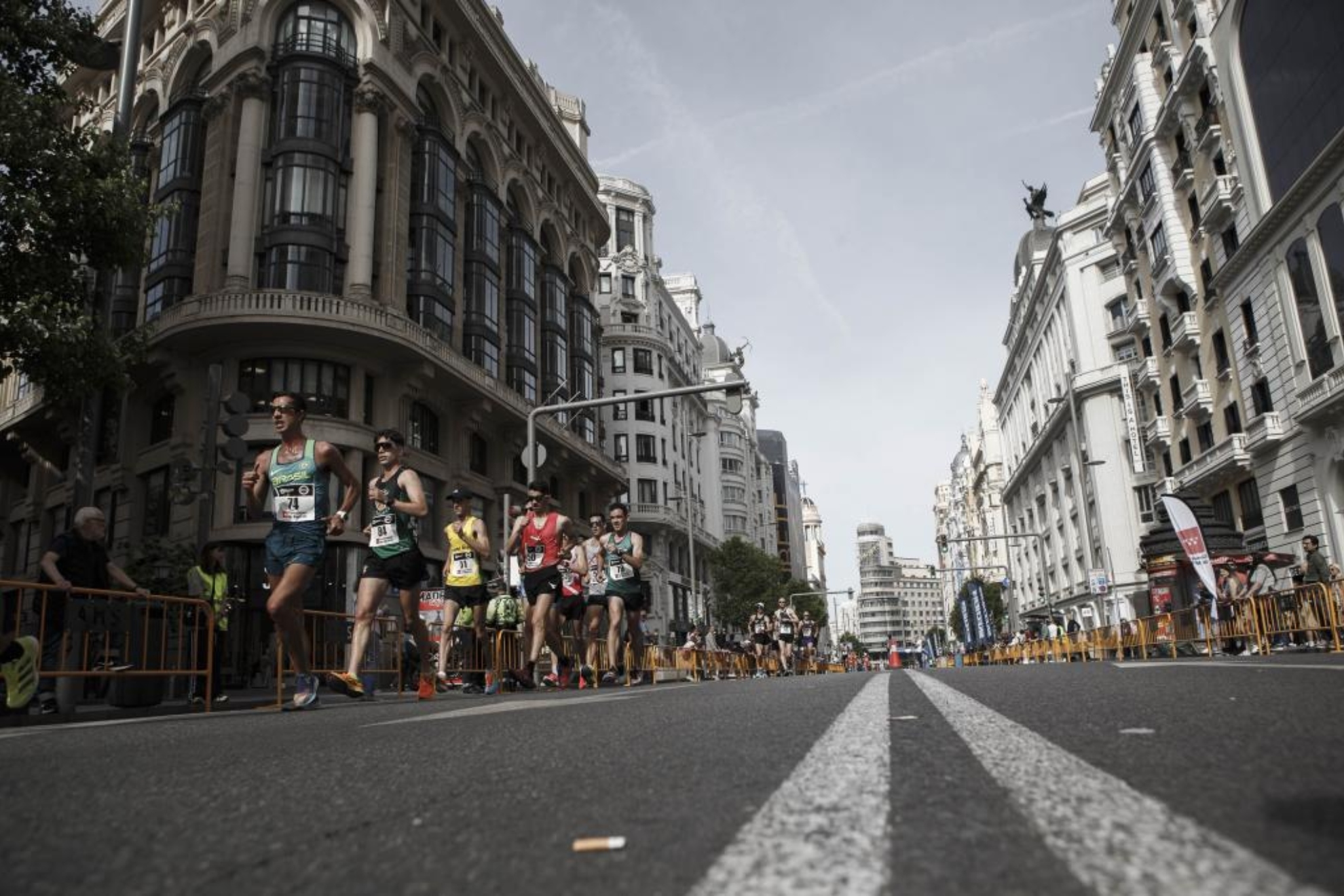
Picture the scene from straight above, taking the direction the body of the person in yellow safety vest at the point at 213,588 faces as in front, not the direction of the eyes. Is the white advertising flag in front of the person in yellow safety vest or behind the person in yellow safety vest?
in front

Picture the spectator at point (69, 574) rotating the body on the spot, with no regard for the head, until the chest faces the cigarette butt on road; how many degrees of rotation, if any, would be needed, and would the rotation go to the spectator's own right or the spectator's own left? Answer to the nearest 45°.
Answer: approximately 45° to the spectator's own right

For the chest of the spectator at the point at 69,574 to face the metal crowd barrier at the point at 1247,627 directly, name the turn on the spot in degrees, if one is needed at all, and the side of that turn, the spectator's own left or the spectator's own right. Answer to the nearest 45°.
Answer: approximately 45° to the spectator's own left

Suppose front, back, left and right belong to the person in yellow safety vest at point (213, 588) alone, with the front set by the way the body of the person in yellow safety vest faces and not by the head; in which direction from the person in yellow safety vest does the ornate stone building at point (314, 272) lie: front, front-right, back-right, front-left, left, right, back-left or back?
back-left

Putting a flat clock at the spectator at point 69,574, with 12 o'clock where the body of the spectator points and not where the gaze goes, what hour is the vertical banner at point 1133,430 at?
The vertical banner is roughly at 10 o'clock from the spectator.

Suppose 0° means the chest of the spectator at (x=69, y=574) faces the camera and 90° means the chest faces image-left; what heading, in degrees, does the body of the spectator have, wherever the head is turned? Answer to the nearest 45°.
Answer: approximately 315°
